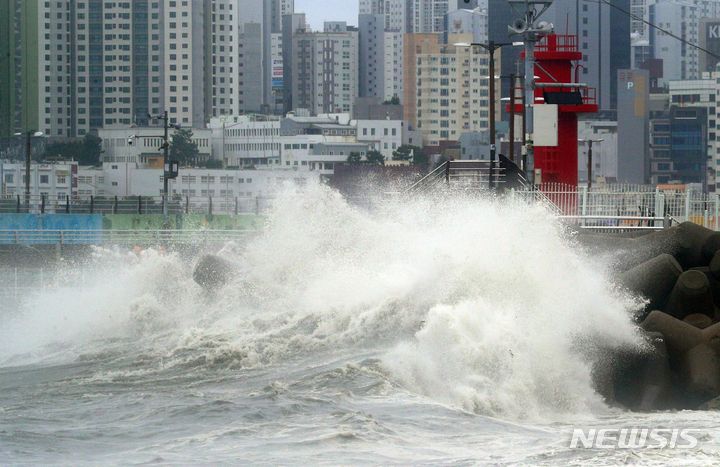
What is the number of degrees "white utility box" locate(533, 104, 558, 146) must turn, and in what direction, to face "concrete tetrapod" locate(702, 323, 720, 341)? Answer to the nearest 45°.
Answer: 0° — it already faces it

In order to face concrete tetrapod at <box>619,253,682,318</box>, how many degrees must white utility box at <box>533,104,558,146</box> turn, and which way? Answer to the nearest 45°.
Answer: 0° — it already faces it

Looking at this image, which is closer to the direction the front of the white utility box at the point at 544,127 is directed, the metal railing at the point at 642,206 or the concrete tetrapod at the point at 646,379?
the concrete tetrapod

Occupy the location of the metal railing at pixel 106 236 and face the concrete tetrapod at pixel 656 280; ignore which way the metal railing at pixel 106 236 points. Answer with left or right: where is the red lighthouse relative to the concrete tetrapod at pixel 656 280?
left

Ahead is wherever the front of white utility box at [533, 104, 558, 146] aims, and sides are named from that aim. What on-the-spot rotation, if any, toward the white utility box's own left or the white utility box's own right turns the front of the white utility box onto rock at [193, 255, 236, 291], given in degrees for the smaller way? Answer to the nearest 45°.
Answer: approximately 45° to the white utility box's own right

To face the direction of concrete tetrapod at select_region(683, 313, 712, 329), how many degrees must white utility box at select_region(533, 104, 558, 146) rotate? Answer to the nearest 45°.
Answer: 0° — it already faces it

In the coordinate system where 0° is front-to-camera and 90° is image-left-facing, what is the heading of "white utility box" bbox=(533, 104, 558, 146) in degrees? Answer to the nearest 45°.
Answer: approximately 0°

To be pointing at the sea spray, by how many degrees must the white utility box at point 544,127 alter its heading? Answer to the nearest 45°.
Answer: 0° — it already faces it

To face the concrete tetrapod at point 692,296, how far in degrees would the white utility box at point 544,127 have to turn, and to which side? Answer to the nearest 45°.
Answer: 0° — it already faces it

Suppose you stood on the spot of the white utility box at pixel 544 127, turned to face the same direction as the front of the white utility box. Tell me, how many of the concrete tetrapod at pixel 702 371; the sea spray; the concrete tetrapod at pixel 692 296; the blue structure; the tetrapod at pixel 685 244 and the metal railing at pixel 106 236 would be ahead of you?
4

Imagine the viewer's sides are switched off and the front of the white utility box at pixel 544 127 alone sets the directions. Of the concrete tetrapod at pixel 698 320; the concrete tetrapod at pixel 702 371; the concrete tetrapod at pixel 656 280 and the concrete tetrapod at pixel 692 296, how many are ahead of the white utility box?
4

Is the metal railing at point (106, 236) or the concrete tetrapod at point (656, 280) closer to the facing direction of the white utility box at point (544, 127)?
the concrete tetrapod
